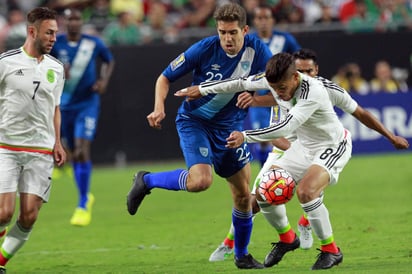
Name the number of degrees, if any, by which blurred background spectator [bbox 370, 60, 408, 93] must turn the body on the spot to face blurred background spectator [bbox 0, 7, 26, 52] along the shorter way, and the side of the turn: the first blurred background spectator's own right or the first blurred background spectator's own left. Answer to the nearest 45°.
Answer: approximately 90° to the first blurred background spectator's own right

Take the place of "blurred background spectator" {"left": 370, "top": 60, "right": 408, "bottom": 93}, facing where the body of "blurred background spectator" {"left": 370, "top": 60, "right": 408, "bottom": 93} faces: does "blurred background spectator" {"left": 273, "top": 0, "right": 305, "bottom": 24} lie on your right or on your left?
on your right

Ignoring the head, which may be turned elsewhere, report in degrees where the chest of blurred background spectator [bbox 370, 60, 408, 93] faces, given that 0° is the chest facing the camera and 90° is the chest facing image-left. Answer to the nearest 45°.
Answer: approximately 0°

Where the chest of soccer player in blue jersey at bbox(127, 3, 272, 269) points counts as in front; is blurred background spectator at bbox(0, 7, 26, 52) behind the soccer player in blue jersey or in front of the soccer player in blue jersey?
behind

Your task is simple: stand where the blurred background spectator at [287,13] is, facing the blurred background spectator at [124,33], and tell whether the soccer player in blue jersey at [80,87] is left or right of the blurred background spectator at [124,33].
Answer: left

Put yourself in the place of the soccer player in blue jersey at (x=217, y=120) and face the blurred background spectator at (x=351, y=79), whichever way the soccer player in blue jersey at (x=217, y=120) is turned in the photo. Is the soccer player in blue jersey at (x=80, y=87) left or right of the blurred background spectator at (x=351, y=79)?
left

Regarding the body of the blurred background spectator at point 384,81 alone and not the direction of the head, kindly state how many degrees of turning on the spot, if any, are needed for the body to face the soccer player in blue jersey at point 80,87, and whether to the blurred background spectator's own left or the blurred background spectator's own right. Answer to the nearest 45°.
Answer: approximately 45° to the blurred background spectator's own right
